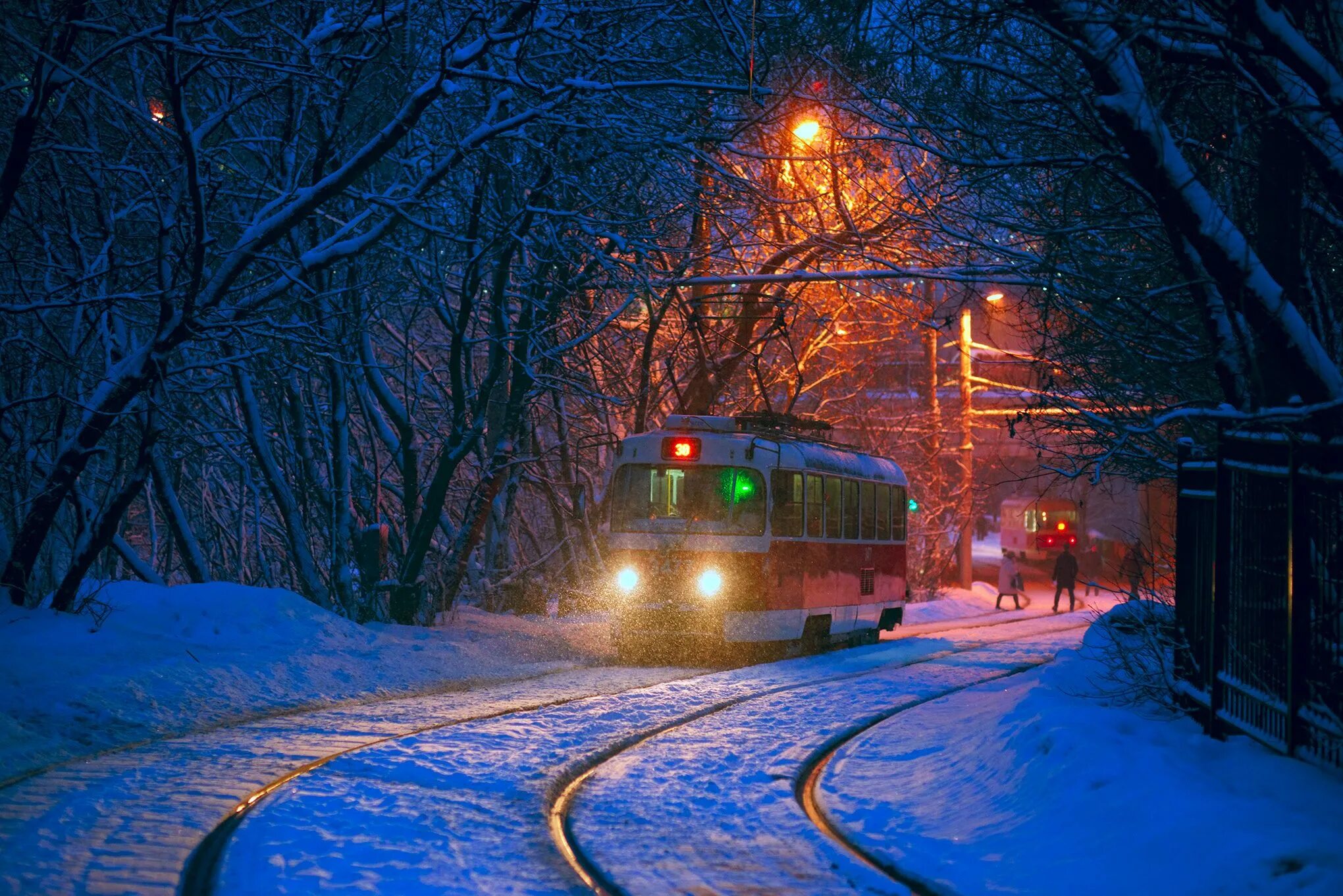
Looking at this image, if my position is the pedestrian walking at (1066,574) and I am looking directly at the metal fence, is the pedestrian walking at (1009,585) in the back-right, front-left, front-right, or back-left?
back-right

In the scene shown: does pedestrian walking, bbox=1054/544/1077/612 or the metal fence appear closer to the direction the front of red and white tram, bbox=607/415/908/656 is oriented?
the metal fence

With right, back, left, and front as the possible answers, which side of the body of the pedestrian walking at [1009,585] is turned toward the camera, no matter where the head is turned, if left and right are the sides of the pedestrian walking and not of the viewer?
left

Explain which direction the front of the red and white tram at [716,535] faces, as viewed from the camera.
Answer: facing the viewer and to the left of the viewer

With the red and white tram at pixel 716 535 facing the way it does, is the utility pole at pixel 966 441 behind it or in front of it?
behind

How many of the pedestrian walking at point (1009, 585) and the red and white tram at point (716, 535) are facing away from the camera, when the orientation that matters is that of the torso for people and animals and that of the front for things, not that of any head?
0
